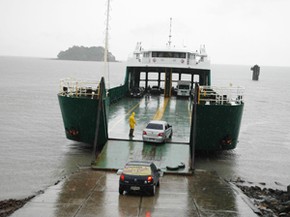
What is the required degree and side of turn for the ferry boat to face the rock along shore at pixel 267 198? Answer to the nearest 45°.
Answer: approximately 45° to its left

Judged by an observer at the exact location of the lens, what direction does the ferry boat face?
facing the viewer
